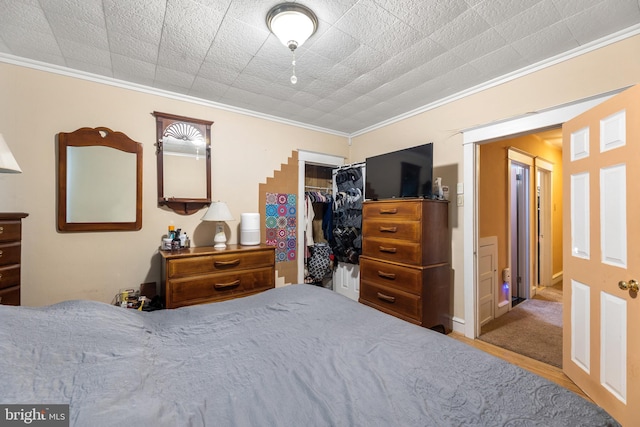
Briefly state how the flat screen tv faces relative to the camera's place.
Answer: facing the viewer and to the left of the viewer

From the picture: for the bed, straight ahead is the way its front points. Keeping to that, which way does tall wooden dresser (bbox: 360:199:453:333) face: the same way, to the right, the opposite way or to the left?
the opposite way

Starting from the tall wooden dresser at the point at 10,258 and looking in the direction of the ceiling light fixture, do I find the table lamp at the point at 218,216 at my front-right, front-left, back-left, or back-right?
front-left

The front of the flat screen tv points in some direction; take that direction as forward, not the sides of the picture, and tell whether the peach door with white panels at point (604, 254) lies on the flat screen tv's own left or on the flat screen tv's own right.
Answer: on the flat screen tv's own left

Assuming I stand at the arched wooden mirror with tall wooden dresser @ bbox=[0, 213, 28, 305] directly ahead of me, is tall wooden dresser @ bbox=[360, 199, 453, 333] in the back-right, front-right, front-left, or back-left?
back-left

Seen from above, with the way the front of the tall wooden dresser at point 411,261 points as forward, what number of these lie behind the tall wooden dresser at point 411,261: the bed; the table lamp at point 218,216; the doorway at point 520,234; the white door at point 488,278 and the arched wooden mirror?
2

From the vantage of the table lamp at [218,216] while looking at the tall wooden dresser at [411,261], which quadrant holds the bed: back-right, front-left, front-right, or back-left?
front-right

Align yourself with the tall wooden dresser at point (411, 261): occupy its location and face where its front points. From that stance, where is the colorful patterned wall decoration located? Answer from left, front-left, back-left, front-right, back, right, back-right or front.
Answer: front-right

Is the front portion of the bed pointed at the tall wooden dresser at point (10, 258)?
no

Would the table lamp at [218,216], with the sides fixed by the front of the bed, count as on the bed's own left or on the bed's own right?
on the bed's own left

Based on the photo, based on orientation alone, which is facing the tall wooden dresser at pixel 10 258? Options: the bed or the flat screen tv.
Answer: the flat screen tv

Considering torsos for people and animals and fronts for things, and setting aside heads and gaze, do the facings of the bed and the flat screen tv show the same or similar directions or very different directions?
very different directions

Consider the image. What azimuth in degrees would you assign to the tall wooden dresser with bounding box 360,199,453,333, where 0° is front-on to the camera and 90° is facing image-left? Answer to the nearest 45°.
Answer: approximately 45°

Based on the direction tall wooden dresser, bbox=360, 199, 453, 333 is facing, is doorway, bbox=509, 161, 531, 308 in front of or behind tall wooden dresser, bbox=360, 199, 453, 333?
behind

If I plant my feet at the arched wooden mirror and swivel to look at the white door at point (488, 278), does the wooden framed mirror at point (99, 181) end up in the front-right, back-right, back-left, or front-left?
back-right
